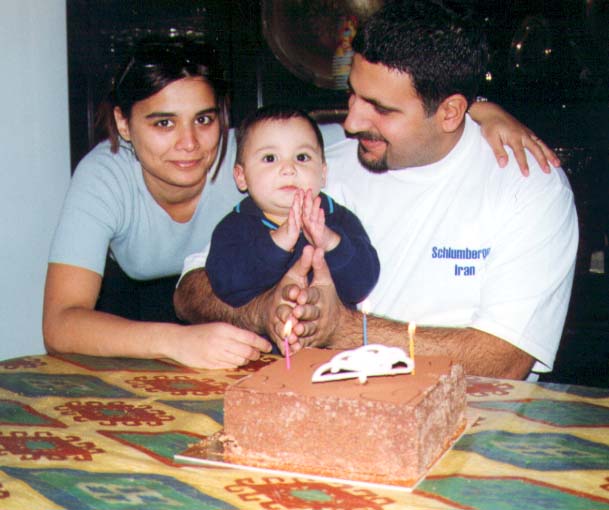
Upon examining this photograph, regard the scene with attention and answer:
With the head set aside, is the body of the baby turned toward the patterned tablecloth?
yes

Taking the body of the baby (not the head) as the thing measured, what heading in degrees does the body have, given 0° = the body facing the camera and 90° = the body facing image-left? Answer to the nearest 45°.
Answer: approximately 0°

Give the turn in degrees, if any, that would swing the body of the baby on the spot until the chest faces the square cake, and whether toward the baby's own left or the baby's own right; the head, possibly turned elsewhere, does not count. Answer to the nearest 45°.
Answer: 0° — they already face it
